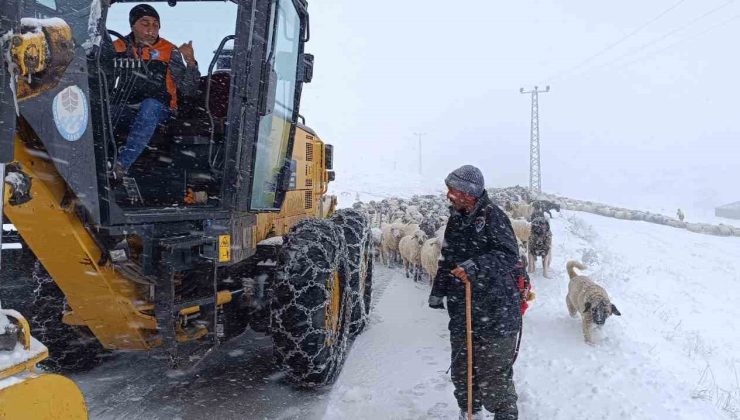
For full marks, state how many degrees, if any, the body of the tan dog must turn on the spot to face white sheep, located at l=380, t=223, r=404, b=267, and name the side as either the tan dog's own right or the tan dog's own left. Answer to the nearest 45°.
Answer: approximately 180°

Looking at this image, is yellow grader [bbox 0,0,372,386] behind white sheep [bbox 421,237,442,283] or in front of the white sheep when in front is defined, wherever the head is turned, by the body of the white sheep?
in front

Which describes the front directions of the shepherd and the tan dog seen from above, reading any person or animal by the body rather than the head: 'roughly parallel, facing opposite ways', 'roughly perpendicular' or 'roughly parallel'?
roughly perpendicular

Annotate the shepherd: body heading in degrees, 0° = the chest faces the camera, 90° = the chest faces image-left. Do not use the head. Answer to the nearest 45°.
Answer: approximately 45°

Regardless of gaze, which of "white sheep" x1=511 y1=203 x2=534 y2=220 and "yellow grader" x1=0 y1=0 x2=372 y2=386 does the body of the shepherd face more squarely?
the yellow grader

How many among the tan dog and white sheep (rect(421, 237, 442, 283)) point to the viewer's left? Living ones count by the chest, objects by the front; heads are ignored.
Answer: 0

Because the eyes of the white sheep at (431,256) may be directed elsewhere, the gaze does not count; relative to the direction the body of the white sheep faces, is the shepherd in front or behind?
in front

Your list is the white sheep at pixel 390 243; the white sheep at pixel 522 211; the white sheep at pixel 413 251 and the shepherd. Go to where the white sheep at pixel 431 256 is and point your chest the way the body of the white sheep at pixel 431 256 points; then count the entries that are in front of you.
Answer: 1

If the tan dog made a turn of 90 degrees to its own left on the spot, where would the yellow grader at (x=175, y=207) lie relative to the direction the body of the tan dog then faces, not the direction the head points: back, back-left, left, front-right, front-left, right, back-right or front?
back

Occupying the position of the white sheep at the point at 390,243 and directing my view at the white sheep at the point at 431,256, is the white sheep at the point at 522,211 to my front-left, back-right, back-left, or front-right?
back-left

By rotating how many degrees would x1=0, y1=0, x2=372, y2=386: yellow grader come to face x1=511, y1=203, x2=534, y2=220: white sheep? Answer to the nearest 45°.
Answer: approximately 180°

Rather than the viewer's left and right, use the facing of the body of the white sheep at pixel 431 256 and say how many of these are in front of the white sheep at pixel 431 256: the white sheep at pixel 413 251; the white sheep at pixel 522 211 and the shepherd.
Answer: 1

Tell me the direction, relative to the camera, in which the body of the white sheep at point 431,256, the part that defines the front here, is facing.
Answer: toward the camera
